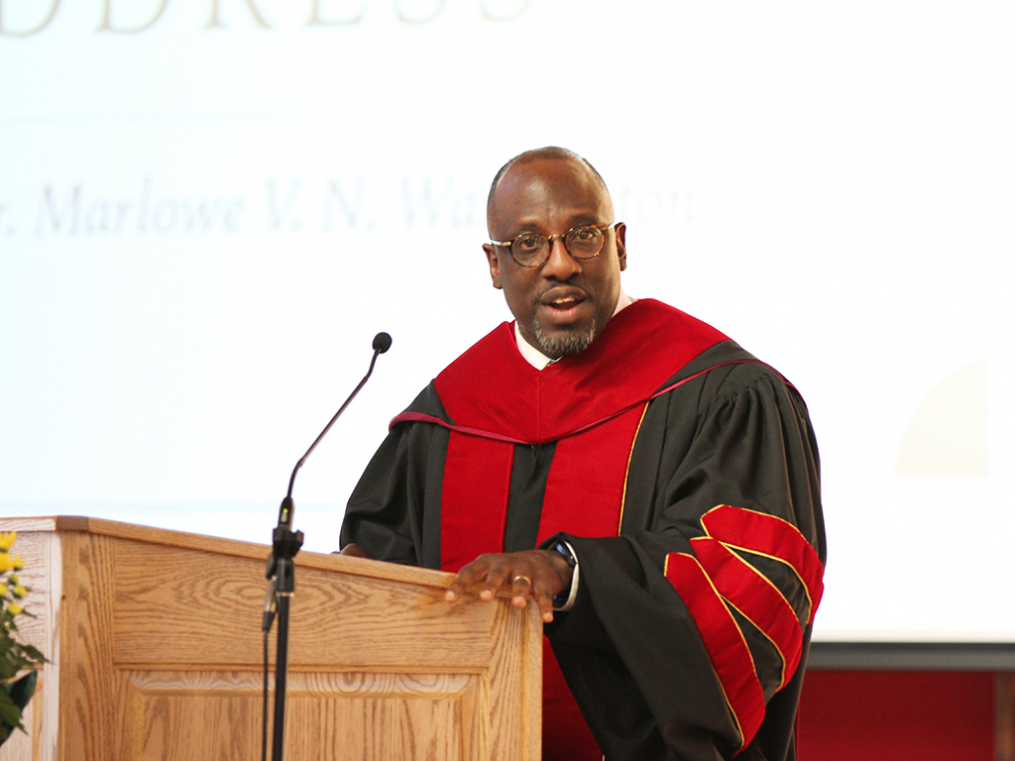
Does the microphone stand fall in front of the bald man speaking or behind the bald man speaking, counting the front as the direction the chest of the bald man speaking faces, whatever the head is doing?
in front

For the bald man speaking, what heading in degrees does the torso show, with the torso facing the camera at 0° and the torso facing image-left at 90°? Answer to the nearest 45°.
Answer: approximately 45°

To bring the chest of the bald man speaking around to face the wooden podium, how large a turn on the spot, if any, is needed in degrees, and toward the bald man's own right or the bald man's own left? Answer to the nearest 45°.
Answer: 0° — they already face it
